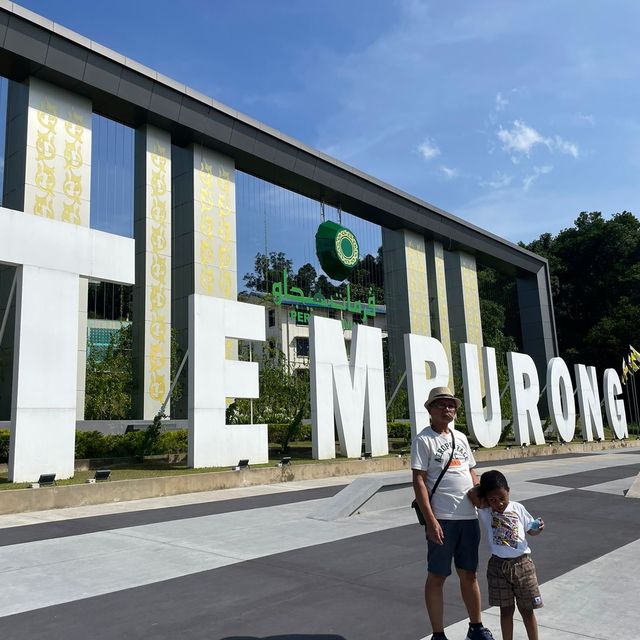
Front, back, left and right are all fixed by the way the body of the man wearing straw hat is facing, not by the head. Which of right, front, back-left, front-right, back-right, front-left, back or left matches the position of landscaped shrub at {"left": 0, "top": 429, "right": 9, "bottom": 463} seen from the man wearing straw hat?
back

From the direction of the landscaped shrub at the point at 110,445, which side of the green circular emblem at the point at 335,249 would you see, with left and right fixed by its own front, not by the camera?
right

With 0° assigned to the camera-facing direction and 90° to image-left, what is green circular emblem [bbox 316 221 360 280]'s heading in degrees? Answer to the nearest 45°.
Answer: approximately 315°

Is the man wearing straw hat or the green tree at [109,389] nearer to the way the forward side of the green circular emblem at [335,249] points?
the man wearing straw hat

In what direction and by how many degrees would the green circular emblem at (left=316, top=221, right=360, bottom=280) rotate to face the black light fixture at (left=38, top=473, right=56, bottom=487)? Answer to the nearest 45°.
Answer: approximately 45° to its right

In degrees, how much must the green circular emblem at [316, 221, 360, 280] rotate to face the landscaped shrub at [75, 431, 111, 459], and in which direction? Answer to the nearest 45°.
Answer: approximately 90° to its right

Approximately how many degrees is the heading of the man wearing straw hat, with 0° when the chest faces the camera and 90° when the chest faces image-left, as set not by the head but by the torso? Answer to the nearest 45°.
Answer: approximately 315°

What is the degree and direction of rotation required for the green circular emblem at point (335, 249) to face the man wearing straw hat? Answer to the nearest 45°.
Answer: approximately 45° to its right

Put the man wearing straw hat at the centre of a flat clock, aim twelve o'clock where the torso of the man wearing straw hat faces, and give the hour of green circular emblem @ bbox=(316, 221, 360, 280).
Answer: The green circular emblem is roughly at 7 o'clock from the man wearing straw hat.

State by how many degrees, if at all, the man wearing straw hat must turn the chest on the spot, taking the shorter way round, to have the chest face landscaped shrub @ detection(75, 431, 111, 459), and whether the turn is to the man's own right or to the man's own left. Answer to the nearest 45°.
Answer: approximately 180°

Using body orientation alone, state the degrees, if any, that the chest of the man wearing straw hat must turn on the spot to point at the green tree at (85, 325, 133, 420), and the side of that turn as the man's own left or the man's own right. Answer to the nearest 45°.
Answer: approximately 180°
